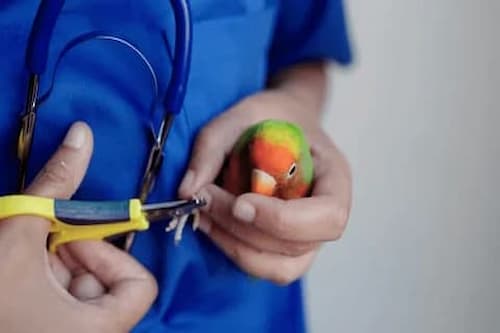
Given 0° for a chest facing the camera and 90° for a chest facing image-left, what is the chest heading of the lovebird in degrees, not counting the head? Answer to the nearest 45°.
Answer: approximately 45°

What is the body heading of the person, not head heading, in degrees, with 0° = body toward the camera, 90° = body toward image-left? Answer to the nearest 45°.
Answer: approximately 0°
